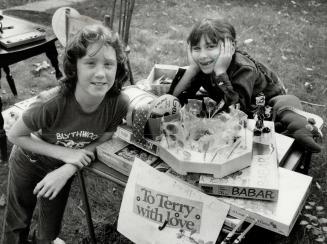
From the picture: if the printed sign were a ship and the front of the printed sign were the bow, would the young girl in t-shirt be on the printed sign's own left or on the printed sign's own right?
on the printed sign's own right

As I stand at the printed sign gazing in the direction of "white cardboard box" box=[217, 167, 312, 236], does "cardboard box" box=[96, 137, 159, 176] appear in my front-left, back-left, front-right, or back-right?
back-left

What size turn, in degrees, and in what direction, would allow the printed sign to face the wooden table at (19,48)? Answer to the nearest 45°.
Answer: approximately 135° to its right

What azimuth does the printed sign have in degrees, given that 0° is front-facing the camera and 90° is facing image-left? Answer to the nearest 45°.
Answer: approximately 0°
